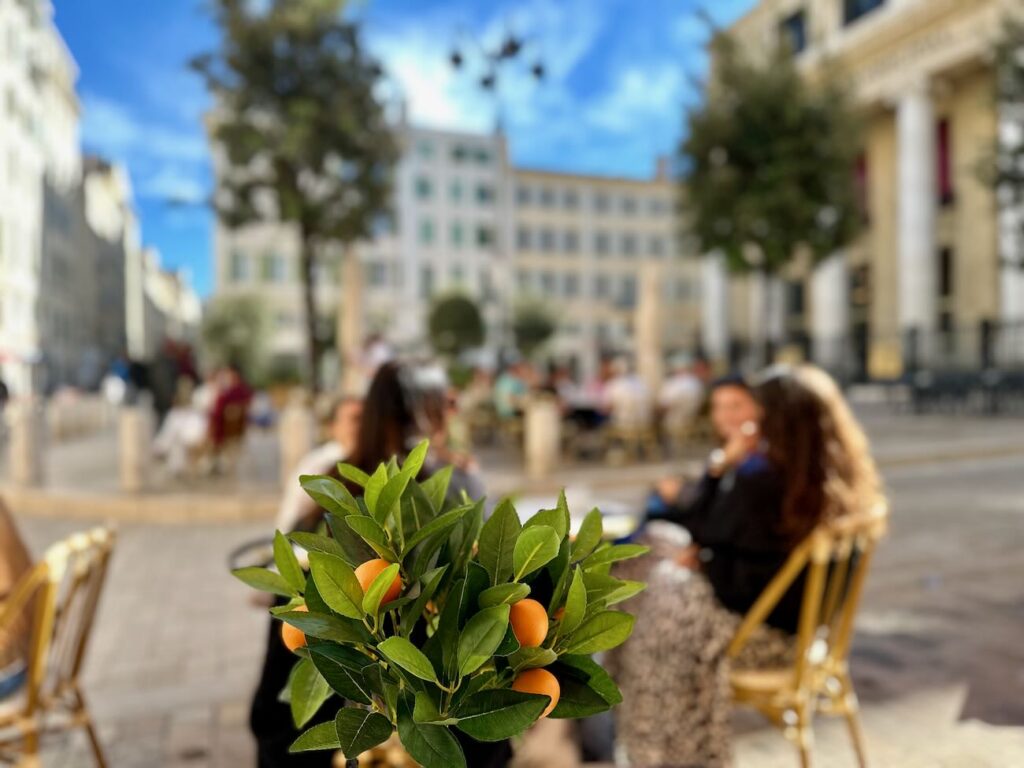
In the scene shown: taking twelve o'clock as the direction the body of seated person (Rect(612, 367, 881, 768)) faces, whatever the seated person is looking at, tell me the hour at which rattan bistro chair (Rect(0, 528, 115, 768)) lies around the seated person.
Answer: The rattan bistro chair is roughly at 11 o'clock from the seated person.

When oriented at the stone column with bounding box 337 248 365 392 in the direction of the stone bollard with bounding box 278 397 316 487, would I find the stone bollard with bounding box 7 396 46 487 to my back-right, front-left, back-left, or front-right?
front-right

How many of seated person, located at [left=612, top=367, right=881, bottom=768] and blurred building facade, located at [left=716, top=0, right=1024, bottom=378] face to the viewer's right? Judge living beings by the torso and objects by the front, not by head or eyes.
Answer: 0

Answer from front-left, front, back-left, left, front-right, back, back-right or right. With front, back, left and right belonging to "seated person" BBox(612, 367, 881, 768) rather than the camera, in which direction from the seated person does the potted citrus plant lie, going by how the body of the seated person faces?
left

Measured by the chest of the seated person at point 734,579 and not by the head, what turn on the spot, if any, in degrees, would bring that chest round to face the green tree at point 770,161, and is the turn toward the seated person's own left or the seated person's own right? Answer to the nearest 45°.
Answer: approximately 90° to the seated person's own right

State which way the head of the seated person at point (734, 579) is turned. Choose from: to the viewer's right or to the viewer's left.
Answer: to the viewer's left

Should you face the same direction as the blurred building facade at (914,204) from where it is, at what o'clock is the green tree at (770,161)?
The green tree is roughly at 11 o'clock from the blurred building facade.

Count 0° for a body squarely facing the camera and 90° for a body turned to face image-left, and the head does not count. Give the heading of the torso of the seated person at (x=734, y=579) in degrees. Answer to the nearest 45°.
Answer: approximately 90°

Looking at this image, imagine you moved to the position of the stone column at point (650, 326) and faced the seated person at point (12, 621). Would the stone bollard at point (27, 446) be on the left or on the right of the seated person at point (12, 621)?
right

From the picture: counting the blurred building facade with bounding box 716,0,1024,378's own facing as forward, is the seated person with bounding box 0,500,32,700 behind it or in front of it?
in front

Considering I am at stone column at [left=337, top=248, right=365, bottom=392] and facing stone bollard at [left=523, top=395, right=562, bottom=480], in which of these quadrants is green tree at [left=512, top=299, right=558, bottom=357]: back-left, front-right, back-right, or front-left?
back-left
